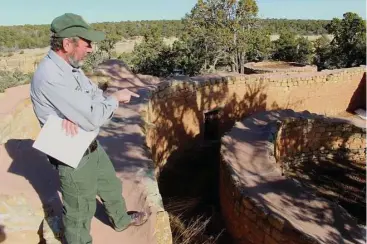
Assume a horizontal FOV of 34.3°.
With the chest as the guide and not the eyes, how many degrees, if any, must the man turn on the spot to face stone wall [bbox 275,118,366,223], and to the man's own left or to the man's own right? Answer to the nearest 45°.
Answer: approximately 45° to the man's own left

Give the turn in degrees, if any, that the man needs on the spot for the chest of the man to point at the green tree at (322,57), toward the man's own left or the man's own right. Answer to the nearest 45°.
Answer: approximately 45° to the man's own left

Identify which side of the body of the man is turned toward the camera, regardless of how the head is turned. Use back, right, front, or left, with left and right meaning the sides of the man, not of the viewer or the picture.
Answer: right

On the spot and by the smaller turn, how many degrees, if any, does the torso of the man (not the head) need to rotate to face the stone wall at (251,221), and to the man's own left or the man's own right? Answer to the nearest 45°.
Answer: approximately 45° to the man's own left

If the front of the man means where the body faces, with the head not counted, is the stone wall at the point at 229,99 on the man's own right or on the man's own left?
on the man's own left
